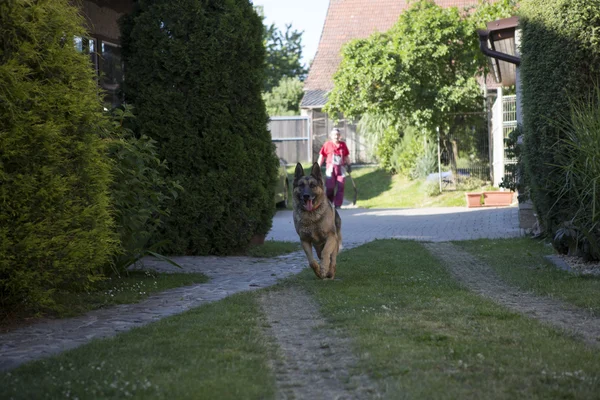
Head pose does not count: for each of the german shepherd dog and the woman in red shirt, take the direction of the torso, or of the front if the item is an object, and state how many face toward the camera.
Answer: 2

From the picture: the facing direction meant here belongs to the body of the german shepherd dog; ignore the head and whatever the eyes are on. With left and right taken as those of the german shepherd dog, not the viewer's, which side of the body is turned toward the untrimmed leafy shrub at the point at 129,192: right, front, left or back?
right

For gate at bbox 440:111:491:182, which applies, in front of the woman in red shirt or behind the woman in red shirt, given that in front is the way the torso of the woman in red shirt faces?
behind

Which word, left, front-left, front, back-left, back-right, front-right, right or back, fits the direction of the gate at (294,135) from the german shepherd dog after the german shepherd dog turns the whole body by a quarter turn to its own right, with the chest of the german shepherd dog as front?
right

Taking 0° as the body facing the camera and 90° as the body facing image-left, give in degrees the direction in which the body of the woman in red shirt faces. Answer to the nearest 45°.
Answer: approximately 0°

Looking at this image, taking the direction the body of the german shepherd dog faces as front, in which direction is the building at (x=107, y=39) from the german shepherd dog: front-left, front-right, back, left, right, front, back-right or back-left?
back-right

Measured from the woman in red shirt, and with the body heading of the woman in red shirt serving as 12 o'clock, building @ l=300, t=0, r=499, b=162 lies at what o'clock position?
The building is roughly at 6 o'clock from the woman in red shirt.

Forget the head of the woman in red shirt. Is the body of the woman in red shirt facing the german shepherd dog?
yes

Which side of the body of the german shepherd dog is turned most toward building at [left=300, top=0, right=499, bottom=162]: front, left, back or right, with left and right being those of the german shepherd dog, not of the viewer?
back

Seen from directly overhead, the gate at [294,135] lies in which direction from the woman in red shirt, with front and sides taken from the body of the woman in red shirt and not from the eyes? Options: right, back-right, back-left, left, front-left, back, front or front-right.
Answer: back

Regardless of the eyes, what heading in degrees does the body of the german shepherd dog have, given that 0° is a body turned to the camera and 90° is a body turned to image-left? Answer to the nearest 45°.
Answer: approximately 0°
